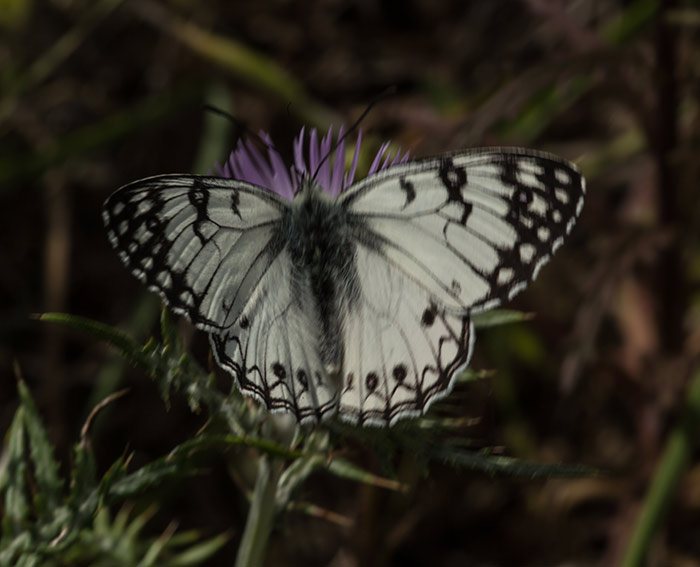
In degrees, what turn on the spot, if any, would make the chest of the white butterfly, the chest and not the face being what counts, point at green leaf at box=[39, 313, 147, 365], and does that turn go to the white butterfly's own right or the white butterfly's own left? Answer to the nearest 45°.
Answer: approximately 135° to the white butterfly's own left

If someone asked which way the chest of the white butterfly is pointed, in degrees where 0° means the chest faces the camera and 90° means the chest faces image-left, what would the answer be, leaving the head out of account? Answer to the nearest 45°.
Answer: approximately 180°

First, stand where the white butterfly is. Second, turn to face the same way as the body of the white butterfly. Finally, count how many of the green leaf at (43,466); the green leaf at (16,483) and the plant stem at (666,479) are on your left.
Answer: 2

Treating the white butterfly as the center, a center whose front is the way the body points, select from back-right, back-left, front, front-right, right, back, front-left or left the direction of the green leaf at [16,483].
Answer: left

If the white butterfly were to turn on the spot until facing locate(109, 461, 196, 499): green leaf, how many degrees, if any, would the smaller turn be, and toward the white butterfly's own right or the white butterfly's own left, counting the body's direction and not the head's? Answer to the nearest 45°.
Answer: approximately 90° to the white butterfly's own left
